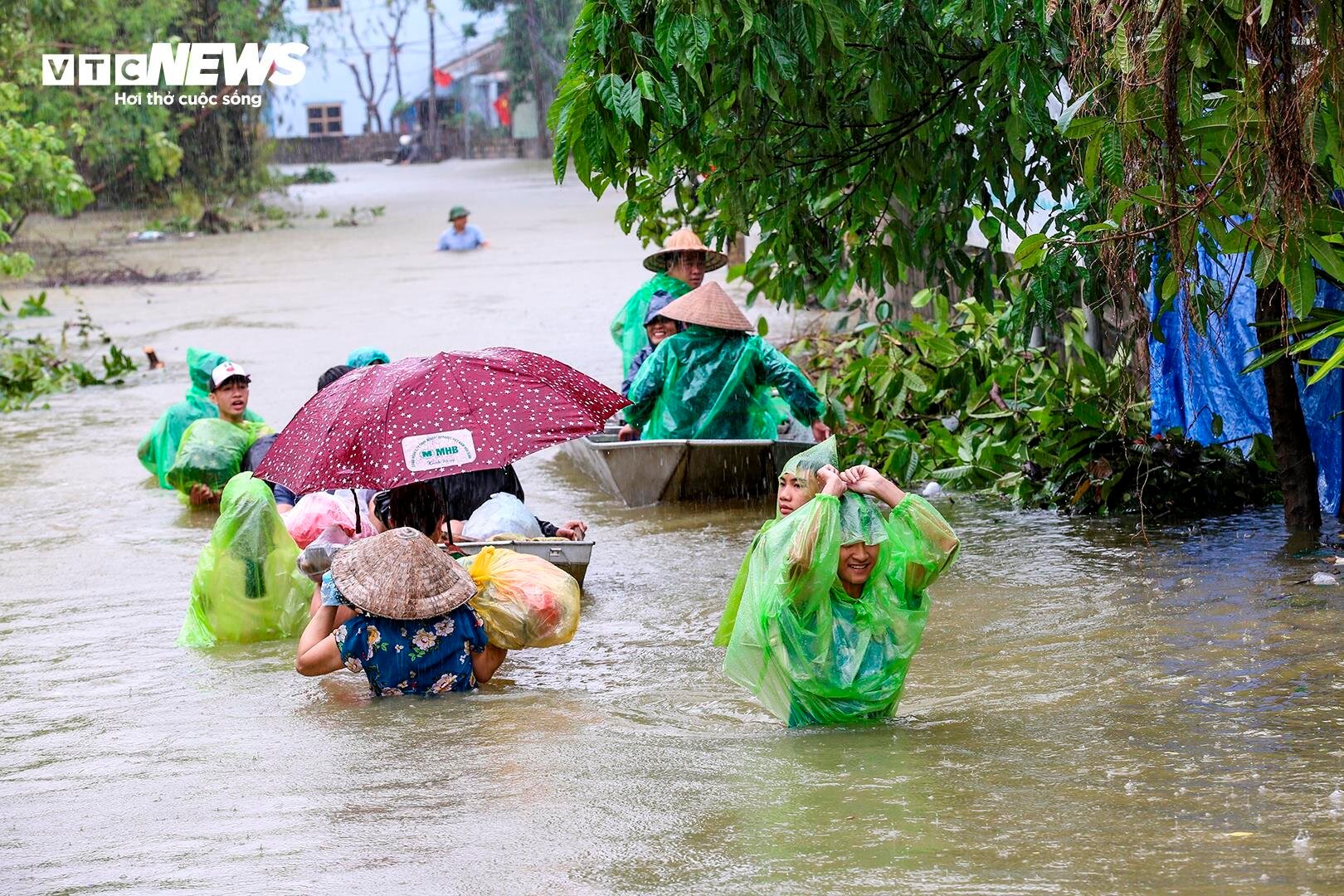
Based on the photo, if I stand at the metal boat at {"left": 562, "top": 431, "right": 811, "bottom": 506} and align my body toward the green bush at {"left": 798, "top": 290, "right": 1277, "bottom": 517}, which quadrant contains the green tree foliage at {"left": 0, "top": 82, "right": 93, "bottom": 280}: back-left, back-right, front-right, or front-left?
back-left

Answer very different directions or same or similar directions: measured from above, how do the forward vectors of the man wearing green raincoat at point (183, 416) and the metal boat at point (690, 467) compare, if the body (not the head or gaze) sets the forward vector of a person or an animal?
same or similar directions

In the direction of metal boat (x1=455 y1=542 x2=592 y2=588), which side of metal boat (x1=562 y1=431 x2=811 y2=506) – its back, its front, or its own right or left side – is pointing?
front

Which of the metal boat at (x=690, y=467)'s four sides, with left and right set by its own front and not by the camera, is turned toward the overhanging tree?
left
